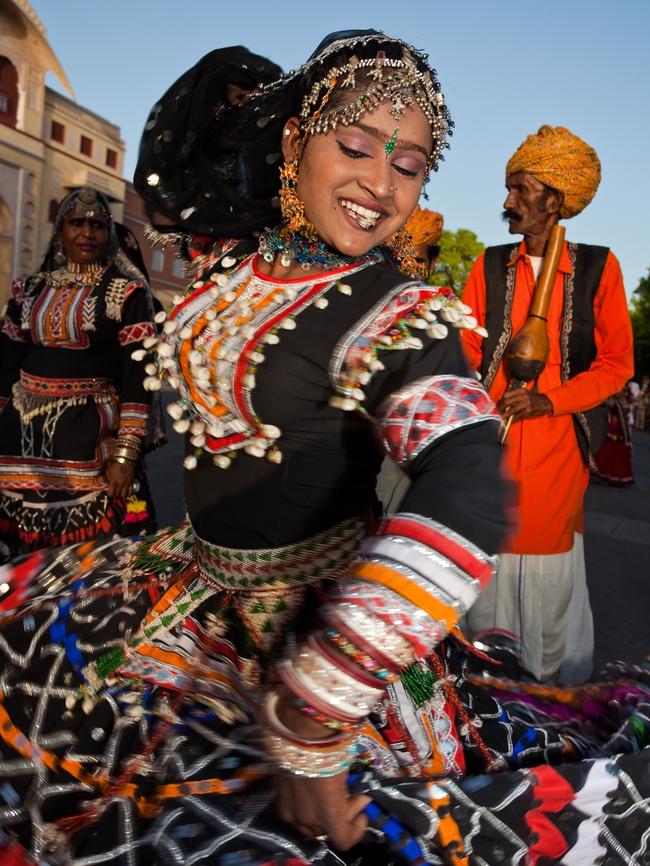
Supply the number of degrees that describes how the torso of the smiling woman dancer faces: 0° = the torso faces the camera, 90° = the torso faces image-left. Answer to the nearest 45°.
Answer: approximately 45°

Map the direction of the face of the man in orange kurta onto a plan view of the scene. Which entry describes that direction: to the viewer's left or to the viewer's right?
to the viewer's left

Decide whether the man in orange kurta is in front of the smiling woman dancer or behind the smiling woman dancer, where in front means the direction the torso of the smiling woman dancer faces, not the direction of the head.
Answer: behind

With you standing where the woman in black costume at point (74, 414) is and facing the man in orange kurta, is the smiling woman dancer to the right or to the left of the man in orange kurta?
right

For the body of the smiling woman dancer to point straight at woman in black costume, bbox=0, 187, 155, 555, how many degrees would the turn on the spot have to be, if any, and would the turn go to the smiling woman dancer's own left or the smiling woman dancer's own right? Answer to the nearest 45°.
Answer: approximately 90° to the smiling woman dancer's own right

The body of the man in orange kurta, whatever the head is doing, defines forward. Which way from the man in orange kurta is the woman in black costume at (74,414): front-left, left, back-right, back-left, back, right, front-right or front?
front-right

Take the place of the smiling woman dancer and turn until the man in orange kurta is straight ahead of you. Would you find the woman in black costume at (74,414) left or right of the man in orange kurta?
left

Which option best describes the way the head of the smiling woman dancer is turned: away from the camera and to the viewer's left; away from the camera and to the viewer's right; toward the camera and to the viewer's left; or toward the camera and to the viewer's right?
toward the camera and to the viewer's right
